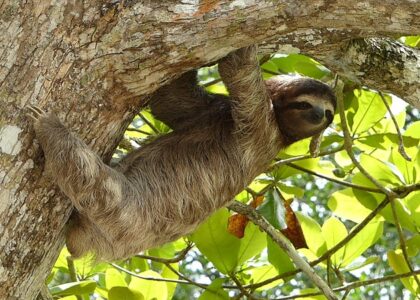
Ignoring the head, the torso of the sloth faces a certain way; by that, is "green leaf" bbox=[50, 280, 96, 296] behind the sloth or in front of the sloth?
behind

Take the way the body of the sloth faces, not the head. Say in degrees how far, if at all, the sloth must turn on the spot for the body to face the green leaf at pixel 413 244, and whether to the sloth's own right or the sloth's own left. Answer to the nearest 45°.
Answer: approximately 45° to the sloth's own left

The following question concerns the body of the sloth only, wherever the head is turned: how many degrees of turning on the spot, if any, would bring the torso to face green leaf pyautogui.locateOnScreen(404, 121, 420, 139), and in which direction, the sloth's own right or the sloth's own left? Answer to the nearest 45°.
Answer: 0° — it already faces it

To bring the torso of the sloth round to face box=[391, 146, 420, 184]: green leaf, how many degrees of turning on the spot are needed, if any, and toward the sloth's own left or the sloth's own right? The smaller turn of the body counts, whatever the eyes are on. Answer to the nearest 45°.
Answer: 0° — it already faces it

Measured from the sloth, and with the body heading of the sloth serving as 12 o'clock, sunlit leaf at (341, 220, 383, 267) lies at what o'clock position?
The sunlit leaf is roughly at 11 o'clock from the sloth.

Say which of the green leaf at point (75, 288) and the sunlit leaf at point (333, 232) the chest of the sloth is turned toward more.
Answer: the sunlit leaf

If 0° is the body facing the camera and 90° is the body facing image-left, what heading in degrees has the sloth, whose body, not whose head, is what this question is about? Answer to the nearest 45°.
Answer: approximately 270°
